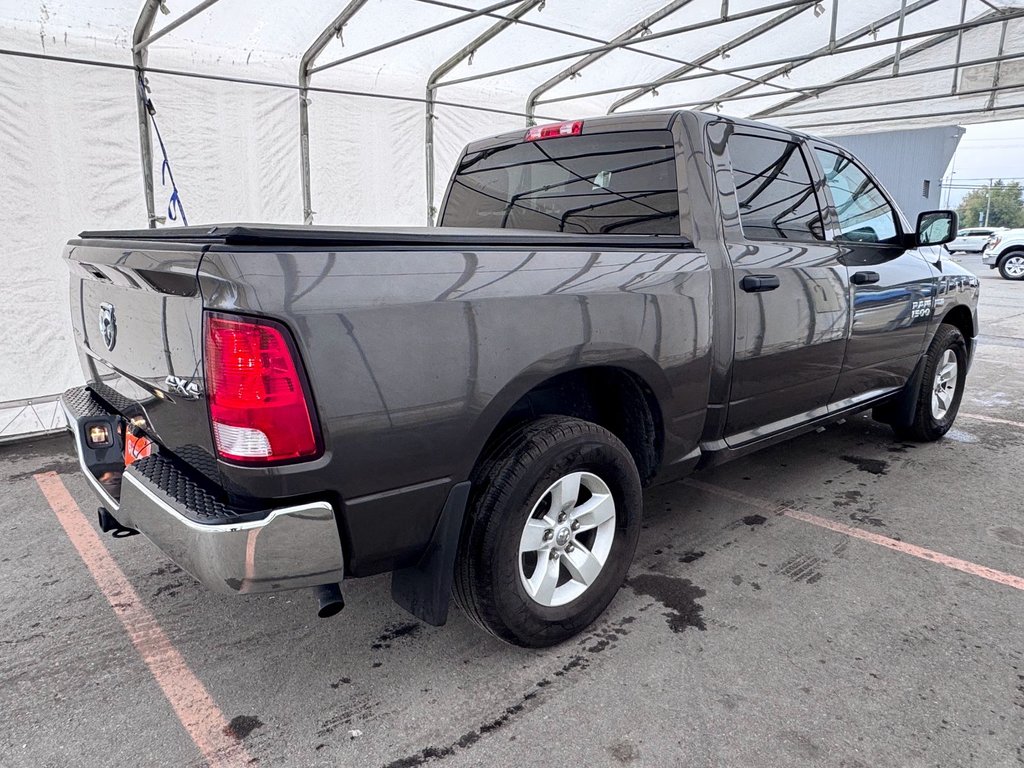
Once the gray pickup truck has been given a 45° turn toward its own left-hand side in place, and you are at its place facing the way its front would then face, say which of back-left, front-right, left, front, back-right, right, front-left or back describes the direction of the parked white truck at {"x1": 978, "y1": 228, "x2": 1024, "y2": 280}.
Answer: front-right

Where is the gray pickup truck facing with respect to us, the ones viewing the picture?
facing away from the viewer and to the right of the viewer

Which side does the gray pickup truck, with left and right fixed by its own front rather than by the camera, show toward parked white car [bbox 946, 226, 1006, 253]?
front
